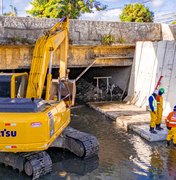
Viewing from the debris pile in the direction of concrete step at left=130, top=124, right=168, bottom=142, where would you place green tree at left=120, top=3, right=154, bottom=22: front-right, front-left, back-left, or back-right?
back-left

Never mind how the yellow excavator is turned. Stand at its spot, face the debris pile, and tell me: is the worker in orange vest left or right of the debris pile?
right

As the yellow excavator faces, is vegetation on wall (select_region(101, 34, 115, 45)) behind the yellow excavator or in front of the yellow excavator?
in front

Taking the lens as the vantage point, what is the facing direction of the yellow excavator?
facing away from the viewer and to the right of the viewer

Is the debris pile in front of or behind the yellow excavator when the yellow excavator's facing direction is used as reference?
in front

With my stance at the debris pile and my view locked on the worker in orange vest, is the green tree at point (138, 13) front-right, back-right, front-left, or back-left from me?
back-left
